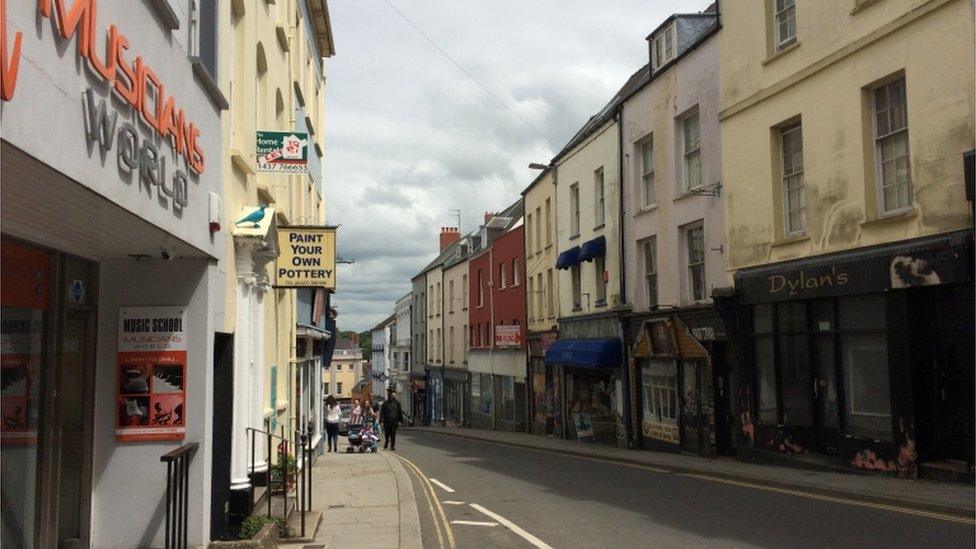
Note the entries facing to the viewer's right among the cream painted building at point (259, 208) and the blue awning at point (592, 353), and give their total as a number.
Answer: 1

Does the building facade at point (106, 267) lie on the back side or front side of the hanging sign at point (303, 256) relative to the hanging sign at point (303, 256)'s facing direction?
on the front side

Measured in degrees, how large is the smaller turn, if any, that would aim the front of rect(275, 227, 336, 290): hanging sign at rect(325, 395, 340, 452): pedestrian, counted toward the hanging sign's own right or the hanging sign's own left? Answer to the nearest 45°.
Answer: approximately 180°

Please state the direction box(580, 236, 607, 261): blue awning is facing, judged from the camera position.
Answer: facing the viewer and to the left of the viewer

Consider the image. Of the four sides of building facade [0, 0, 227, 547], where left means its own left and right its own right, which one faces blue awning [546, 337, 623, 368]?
left

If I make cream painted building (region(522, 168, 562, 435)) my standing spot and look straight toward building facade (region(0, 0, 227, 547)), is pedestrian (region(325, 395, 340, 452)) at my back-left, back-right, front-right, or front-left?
front-right

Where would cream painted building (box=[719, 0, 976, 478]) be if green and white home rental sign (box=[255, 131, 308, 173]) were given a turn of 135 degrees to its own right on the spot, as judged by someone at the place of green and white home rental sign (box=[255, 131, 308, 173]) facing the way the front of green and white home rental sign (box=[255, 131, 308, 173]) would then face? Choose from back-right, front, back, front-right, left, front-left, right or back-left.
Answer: back-right

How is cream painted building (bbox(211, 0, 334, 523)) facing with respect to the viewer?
to the viewer's right

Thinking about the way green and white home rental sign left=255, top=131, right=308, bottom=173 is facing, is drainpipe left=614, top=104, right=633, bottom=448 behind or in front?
behind

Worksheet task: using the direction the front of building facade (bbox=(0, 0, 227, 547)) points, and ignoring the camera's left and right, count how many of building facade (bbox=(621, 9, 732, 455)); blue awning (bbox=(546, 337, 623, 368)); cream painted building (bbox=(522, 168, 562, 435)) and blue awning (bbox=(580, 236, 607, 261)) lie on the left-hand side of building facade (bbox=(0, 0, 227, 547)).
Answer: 4

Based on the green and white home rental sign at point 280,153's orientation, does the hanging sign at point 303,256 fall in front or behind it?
behind

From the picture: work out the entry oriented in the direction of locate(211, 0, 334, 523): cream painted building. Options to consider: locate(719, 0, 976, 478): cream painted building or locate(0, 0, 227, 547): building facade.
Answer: locate(719, 0, 976, 478): cream painted building

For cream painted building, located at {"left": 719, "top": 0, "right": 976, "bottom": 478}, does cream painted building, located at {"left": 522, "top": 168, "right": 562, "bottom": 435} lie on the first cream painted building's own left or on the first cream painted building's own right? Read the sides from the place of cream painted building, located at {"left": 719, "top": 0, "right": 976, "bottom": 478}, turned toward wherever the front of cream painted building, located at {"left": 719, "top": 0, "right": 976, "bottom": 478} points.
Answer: on the first cream painted building's own right

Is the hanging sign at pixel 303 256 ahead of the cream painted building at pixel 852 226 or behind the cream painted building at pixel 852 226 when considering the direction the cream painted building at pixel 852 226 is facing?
ahead

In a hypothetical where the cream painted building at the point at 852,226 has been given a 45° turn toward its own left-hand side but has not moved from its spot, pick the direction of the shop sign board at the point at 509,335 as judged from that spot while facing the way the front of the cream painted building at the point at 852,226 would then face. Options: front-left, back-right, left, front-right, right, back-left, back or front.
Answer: back-right

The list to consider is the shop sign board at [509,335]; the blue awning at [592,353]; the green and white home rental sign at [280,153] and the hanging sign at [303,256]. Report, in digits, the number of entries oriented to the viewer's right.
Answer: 0

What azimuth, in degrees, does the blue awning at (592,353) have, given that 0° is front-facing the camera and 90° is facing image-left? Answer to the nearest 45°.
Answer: approximately 45°

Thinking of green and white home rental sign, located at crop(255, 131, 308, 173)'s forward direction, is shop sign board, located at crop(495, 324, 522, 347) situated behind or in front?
behind

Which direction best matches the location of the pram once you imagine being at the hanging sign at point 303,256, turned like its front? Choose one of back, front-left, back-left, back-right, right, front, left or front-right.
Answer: back
